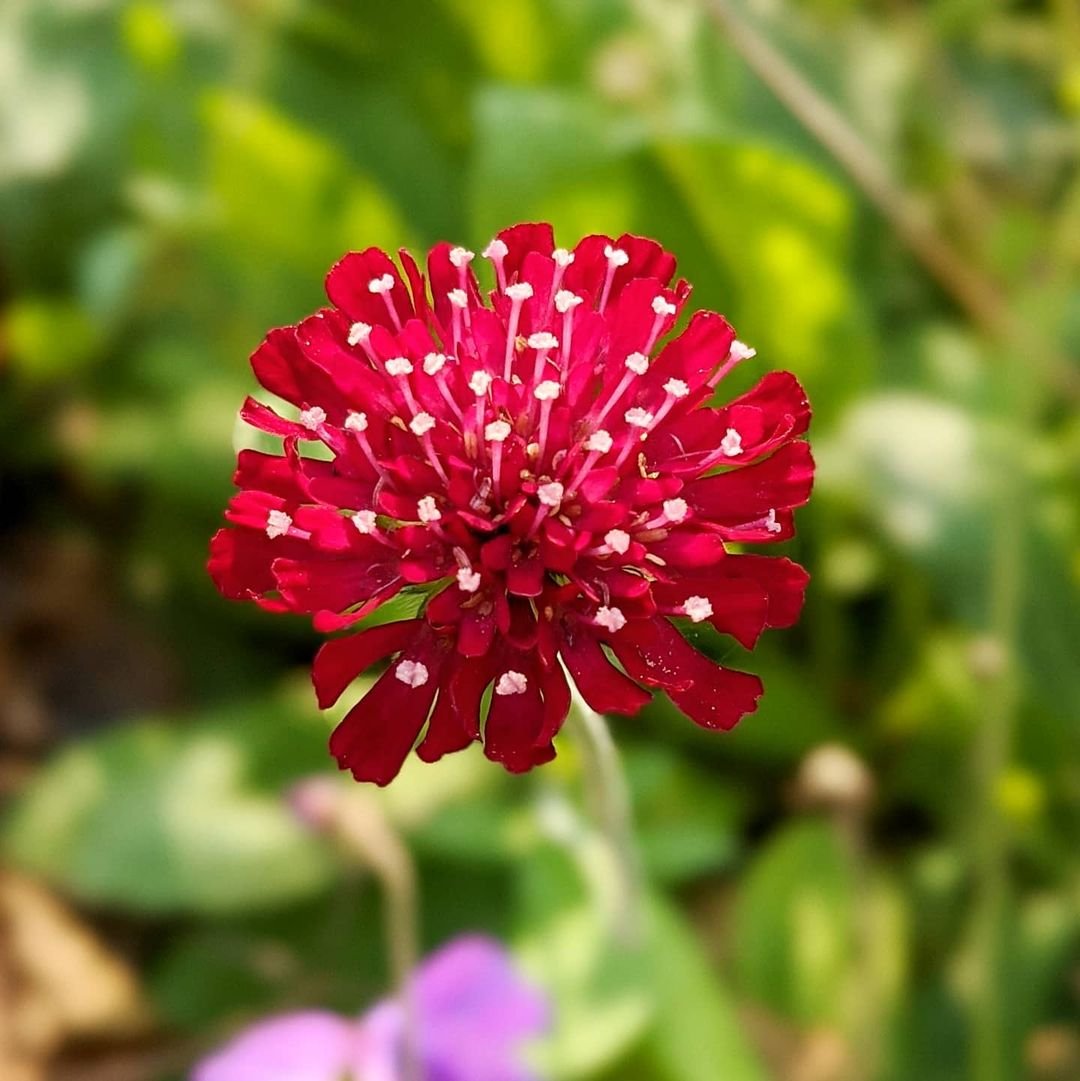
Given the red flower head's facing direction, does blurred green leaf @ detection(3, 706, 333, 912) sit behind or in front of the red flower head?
behind

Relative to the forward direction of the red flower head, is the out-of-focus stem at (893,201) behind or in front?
behind

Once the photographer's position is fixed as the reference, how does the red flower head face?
facing the viewer
